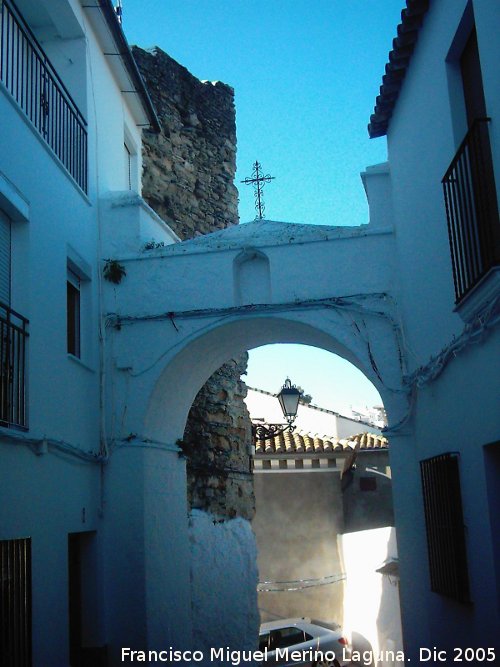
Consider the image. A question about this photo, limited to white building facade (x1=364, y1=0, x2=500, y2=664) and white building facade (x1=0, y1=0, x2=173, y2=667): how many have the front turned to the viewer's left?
1

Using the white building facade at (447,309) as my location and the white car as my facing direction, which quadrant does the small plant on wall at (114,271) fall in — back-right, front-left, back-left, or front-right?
front-left

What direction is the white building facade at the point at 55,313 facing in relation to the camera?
to the viewer's right

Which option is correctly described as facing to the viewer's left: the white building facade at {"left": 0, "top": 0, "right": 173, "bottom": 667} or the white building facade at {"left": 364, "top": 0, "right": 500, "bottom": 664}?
the white building facade at {"left": 364, "top": 0, "right": 500, "bottom": 664}

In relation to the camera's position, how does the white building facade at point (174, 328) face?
facing the viewer

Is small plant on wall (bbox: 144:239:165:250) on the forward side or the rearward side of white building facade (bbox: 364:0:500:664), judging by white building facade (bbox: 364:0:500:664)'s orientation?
on the forward side

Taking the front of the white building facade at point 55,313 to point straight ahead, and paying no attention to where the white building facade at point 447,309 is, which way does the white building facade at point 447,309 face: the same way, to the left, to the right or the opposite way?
the opposite way

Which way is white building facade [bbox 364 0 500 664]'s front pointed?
to the viewer's left

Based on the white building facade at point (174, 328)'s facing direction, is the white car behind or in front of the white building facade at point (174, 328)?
behind

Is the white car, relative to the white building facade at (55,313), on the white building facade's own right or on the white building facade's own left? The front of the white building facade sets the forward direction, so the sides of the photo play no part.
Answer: on the white building facade's own left

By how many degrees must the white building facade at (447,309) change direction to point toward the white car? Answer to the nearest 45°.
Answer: approximately 90° to its right

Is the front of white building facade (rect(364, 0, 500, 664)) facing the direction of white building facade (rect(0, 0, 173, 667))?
yes
